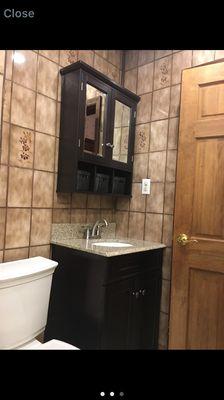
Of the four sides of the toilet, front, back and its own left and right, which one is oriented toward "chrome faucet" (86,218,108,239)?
left

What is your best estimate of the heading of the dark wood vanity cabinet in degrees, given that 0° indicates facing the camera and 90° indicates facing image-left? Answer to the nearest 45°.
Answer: approximately 315°

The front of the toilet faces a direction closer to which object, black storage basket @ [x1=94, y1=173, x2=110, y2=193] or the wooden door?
the wooden door

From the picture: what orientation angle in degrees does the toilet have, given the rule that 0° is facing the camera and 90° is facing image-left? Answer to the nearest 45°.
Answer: approximately 315°

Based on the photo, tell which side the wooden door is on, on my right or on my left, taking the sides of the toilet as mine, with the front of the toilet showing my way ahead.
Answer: on my left
